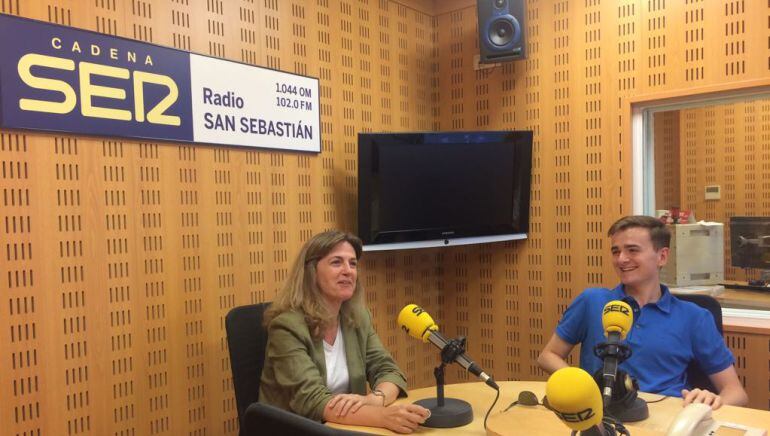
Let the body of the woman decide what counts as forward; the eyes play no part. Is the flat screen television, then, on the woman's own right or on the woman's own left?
on the woman's own left

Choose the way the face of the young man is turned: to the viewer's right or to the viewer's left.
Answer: to the viewer's left

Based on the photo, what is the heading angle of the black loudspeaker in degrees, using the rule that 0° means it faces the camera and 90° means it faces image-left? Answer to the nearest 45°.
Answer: approximately 0°

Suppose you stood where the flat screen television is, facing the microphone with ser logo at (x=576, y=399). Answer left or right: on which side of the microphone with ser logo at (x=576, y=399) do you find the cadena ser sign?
right

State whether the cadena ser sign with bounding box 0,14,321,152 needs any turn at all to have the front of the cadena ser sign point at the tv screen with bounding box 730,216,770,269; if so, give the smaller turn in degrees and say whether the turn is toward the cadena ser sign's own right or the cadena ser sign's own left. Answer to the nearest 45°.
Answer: approximately 45° to the cadena ser sign's own left

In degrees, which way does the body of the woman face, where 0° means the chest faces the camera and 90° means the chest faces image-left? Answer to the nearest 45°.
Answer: approximately 315°

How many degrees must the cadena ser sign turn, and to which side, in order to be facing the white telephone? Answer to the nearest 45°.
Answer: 0° — it already faces it

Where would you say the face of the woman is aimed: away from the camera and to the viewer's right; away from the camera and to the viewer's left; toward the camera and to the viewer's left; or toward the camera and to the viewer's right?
toward the camera and to the viewer's right
